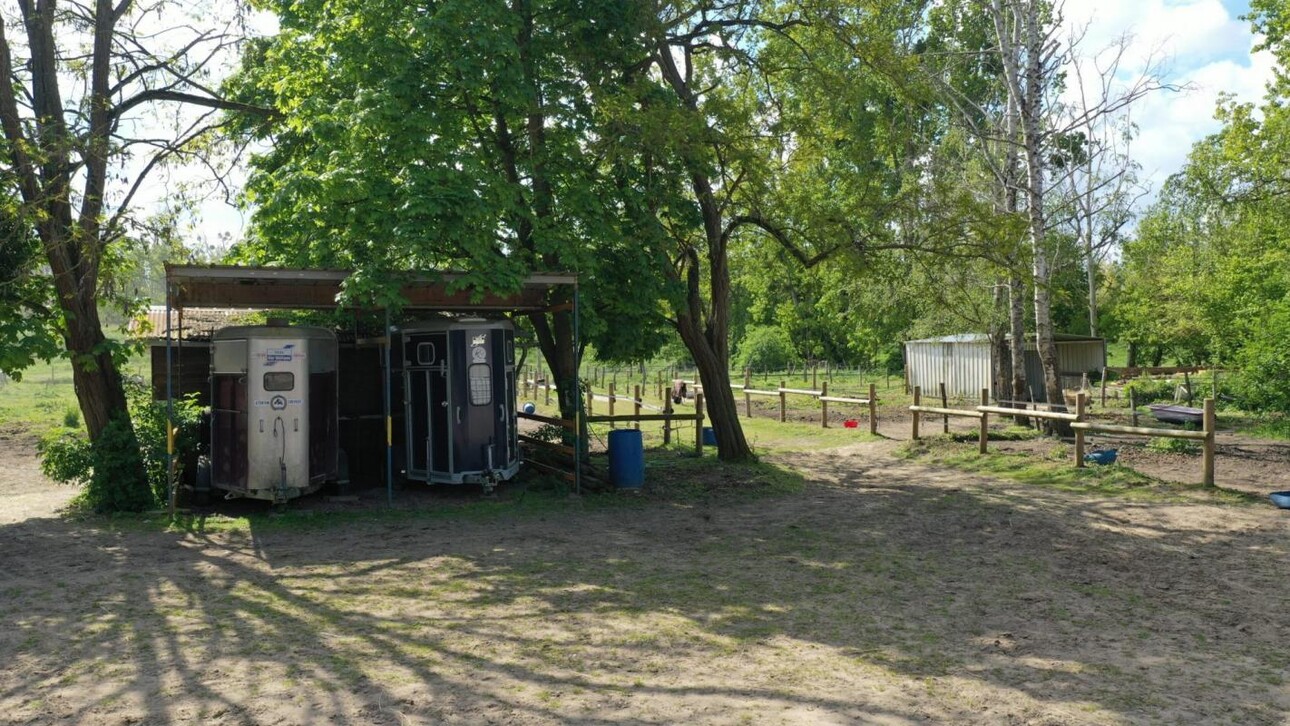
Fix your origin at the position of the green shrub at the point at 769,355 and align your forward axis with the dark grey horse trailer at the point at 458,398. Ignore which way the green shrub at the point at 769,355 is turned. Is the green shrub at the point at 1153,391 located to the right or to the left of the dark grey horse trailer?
left

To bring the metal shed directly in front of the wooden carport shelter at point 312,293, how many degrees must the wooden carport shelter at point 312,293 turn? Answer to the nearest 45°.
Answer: approximately 135° to its left

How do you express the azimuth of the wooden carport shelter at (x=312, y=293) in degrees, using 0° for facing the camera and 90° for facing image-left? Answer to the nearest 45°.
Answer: approximately 0°

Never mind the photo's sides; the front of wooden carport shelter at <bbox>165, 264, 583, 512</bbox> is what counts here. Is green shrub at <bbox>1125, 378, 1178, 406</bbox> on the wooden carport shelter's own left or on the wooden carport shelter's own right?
on the wooden carport shelter's own left

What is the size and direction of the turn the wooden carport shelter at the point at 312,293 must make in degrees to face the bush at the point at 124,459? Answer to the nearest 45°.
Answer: approximately 90° to its right

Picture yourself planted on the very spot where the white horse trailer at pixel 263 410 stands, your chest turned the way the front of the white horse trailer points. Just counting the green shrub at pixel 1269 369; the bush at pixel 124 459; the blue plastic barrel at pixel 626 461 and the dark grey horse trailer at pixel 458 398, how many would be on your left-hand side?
3

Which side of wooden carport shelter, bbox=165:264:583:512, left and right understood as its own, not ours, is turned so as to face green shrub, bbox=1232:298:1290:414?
left

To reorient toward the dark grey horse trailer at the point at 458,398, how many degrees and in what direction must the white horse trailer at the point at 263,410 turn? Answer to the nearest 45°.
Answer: approximately 90° to its left

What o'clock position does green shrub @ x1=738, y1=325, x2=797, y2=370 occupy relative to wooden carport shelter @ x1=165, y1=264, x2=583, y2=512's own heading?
The green shrub is roughly at 7 o'clock from the wooden carport shelter.

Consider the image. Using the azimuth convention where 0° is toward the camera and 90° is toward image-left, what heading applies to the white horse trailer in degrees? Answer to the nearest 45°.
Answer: approximately 0°

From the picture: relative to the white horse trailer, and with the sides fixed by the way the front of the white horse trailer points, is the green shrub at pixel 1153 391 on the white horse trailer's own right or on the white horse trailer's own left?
on the white horse trailer's own left

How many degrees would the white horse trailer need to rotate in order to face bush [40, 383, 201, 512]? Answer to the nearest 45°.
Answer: approximately 135° to its right

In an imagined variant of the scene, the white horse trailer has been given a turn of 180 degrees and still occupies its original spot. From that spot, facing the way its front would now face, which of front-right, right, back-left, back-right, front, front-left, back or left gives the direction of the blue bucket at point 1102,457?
right

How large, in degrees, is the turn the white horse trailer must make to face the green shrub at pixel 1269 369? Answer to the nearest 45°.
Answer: approximately 90° to its left

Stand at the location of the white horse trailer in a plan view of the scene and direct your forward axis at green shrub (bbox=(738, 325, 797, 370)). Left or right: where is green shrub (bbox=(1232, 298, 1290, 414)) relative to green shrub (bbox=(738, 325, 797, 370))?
right
